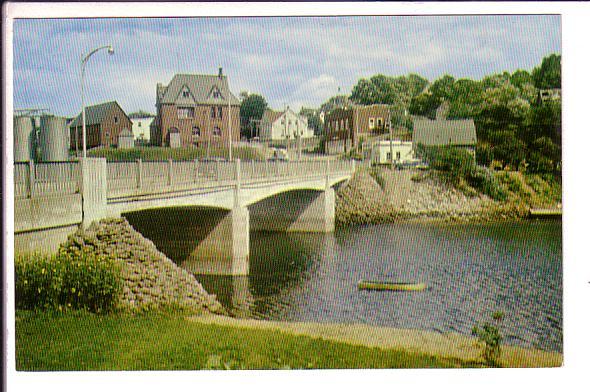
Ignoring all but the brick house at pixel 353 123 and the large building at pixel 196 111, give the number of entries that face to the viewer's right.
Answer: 0

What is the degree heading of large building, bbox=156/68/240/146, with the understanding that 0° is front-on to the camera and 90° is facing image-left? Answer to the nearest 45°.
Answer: approximately 0°

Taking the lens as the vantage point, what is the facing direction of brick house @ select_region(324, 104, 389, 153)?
facing the viewer and to the left of the viewer

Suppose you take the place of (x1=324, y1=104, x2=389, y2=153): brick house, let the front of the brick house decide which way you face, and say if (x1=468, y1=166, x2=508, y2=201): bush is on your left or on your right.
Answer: on your left

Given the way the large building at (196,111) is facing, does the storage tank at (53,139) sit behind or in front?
in front

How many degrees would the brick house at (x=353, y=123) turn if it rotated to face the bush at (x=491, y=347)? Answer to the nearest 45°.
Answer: approximately 45° to its left

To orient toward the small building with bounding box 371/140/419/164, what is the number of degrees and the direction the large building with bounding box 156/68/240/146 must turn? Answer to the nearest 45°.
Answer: approximately 135° to its left

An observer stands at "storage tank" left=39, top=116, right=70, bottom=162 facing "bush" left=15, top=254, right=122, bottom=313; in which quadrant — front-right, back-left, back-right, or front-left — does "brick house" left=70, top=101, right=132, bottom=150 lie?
back-left
